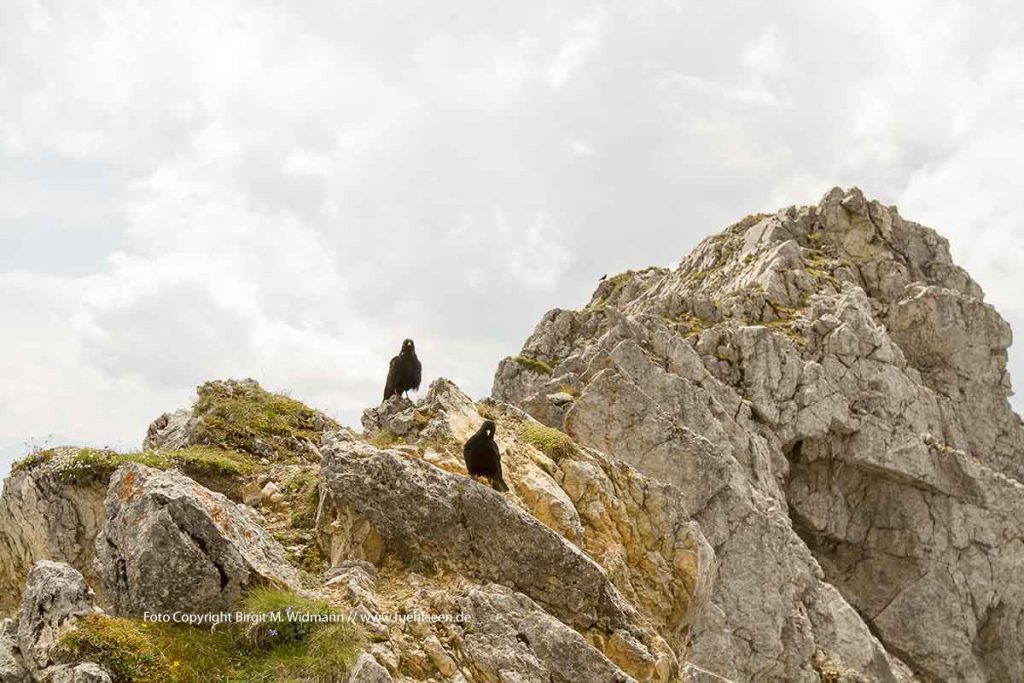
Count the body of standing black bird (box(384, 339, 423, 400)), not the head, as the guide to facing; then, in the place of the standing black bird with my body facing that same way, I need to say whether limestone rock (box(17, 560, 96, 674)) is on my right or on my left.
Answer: on my right

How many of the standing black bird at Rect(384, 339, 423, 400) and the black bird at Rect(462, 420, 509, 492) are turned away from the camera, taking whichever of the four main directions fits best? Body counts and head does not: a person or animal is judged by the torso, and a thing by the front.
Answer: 0

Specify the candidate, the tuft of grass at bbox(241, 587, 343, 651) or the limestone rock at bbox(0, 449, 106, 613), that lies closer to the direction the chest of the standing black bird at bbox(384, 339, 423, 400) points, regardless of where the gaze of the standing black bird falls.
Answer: the tuft of grass

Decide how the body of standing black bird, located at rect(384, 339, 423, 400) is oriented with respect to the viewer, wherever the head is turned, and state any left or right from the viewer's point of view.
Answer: facing the viewer and to the right of the viewer

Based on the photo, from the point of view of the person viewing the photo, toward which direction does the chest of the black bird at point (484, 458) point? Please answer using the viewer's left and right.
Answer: facing the viewer and to the left of the viewer

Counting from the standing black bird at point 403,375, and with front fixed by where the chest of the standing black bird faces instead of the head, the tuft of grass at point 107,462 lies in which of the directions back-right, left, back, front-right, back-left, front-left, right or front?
right

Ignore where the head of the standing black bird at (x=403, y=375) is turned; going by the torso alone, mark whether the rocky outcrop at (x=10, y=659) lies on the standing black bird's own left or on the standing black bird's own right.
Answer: on the standing black bird's own right

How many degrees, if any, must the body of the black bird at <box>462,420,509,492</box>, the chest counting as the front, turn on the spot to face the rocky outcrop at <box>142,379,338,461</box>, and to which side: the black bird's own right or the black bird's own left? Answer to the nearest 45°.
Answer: approximately 90° to the black bird's own right

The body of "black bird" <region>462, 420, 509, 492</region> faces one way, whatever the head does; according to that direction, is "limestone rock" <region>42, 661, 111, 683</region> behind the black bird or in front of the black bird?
in front
